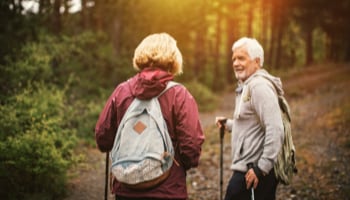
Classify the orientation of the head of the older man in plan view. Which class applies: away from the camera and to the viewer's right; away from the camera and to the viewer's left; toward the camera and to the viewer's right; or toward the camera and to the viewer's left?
toward the camera and to the viewer's left

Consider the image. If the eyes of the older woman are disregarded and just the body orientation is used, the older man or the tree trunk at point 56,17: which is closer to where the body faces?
the tree trunk

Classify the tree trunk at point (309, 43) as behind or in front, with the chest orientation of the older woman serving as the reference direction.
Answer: in front

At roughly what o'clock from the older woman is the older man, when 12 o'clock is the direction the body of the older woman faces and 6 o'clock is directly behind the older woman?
The older man is roughly at 2 o'clock from the older woman.

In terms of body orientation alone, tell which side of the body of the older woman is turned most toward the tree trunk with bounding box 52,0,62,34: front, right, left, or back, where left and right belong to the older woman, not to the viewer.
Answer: front

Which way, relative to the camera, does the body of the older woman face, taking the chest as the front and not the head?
away from the camera
